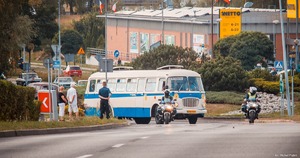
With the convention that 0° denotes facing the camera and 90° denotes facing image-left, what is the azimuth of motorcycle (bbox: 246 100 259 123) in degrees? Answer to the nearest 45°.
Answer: approximately 0°

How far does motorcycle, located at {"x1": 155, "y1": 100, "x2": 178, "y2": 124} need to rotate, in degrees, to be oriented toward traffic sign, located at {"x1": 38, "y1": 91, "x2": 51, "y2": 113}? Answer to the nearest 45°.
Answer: approximately 45° to its right

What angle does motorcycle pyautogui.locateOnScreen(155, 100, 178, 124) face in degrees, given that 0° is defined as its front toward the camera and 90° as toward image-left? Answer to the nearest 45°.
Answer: approximately 0°

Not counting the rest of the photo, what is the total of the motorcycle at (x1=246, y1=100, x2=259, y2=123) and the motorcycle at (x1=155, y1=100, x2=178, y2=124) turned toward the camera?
2

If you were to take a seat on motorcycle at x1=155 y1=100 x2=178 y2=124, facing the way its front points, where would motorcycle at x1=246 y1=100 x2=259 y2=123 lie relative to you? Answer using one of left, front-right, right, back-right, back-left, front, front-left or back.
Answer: left

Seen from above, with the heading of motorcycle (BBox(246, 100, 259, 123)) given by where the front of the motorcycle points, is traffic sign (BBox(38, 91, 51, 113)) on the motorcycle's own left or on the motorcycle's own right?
on the motorcycle's own right

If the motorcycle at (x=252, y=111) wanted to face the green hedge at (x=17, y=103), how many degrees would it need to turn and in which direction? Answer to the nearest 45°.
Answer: approximately 45° to its right
